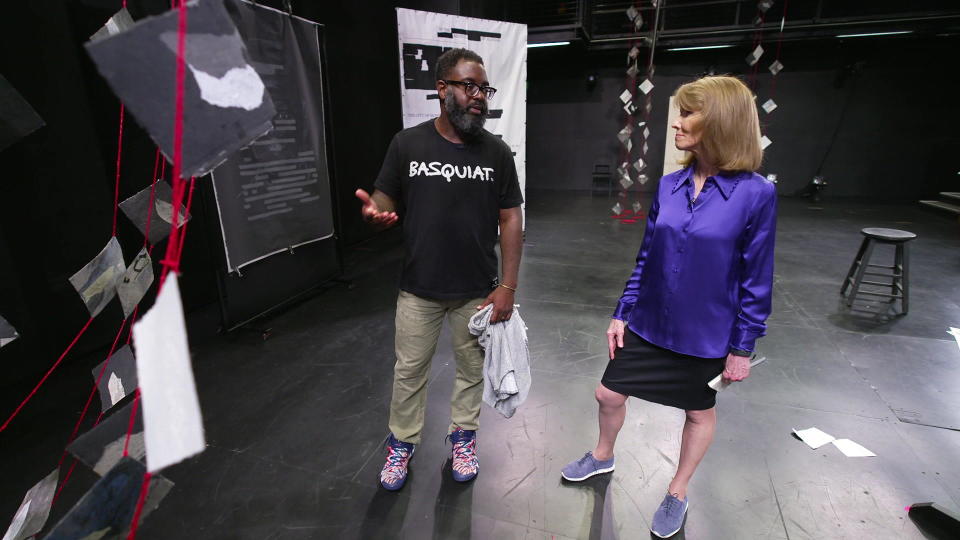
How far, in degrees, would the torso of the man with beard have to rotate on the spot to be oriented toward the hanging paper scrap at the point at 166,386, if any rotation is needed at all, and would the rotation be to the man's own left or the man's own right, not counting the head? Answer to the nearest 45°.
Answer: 0° — they already face it

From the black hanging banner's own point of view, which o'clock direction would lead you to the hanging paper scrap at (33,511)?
The hanging paper scrap is roughly at 2 o'clock from the black hanging banner.

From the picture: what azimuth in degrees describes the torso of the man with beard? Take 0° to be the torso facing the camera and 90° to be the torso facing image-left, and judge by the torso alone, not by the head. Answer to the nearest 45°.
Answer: approximately 0°

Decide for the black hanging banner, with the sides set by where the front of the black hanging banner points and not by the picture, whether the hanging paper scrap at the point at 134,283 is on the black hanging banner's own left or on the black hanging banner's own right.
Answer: on the black hanging banner's own right

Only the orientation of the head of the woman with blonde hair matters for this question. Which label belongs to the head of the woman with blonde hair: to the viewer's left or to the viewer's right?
to the viewer's left

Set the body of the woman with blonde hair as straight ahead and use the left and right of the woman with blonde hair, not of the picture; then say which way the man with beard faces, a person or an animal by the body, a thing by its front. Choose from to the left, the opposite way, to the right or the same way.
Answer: to the left

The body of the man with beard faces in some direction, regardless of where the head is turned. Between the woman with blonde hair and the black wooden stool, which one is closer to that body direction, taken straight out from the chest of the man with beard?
the woman with blonde hair

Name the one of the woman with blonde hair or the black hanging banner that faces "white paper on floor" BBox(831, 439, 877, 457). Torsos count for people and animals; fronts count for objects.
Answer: the black hanging banner

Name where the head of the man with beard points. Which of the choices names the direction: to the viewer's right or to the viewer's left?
to the viewer's right

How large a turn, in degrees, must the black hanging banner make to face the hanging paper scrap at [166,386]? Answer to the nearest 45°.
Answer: approximately 45° to its right

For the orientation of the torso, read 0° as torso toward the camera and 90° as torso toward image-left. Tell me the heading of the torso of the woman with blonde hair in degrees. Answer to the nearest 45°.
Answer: approximately 45°
